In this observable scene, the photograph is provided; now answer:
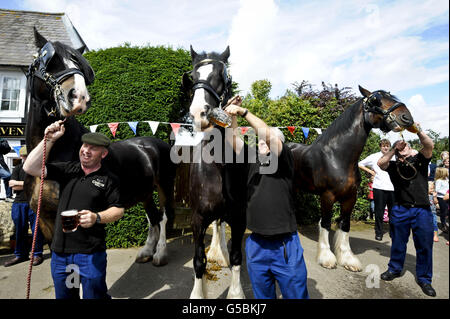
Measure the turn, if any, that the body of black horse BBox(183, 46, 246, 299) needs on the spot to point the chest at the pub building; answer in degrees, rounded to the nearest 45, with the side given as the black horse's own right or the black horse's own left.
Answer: approximately 135° to the black horse's own right

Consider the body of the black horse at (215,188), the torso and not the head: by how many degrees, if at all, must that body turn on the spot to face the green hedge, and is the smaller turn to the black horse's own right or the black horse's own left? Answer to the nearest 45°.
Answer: approximately 135° to the black horse's own right

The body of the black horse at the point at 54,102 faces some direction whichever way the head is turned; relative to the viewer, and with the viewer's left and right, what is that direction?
facing the viewer and to the left of the viewer

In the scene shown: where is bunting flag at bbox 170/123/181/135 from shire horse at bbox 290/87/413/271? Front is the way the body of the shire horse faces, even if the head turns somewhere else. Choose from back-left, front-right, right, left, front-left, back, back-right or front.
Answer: back-right

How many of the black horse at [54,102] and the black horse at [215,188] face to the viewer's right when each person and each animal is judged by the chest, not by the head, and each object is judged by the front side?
0

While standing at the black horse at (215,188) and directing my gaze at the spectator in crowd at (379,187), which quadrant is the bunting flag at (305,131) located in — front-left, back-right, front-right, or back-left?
front-left

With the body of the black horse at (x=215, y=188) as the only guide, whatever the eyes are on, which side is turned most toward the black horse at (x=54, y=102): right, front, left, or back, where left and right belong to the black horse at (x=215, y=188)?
right

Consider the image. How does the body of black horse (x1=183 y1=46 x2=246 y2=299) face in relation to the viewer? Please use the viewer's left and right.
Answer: facing the viewer

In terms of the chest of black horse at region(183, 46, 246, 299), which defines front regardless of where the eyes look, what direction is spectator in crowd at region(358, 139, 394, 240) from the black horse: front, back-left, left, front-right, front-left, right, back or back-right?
back-left
